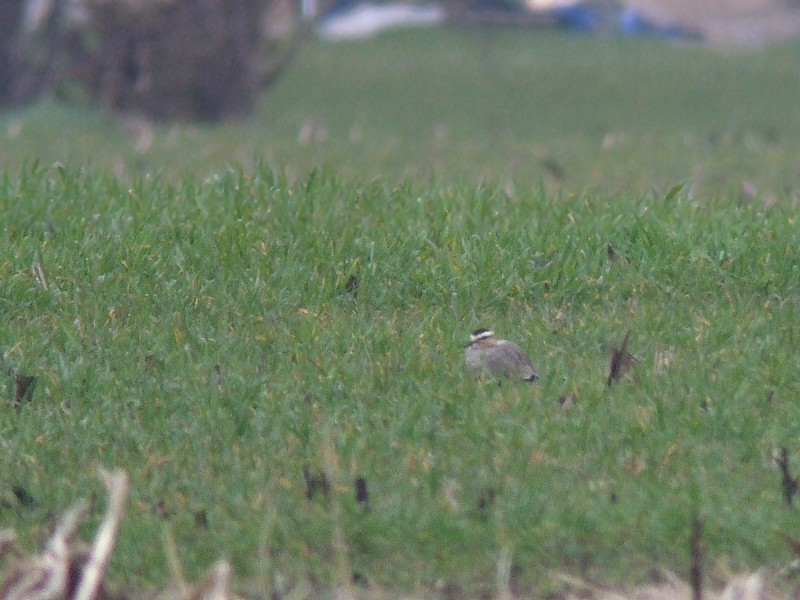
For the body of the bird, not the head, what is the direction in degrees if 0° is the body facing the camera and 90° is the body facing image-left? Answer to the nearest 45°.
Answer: approximately 90°

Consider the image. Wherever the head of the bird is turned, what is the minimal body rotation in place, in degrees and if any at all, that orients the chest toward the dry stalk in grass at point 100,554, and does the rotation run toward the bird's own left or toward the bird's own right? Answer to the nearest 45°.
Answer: approximately 45° to the bird's own left

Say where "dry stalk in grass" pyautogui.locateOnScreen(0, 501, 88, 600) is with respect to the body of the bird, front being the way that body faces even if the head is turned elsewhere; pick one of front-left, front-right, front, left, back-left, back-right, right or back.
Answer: front-left

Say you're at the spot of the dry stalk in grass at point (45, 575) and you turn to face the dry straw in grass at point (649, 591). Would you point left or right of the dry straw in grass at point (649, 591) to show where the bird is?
left

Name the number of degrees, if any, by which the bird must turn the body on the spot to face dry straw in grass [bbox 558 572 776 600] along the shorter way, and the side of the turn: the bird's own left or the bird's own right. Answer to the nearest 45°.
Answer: approximately 90° to the bird's own left
